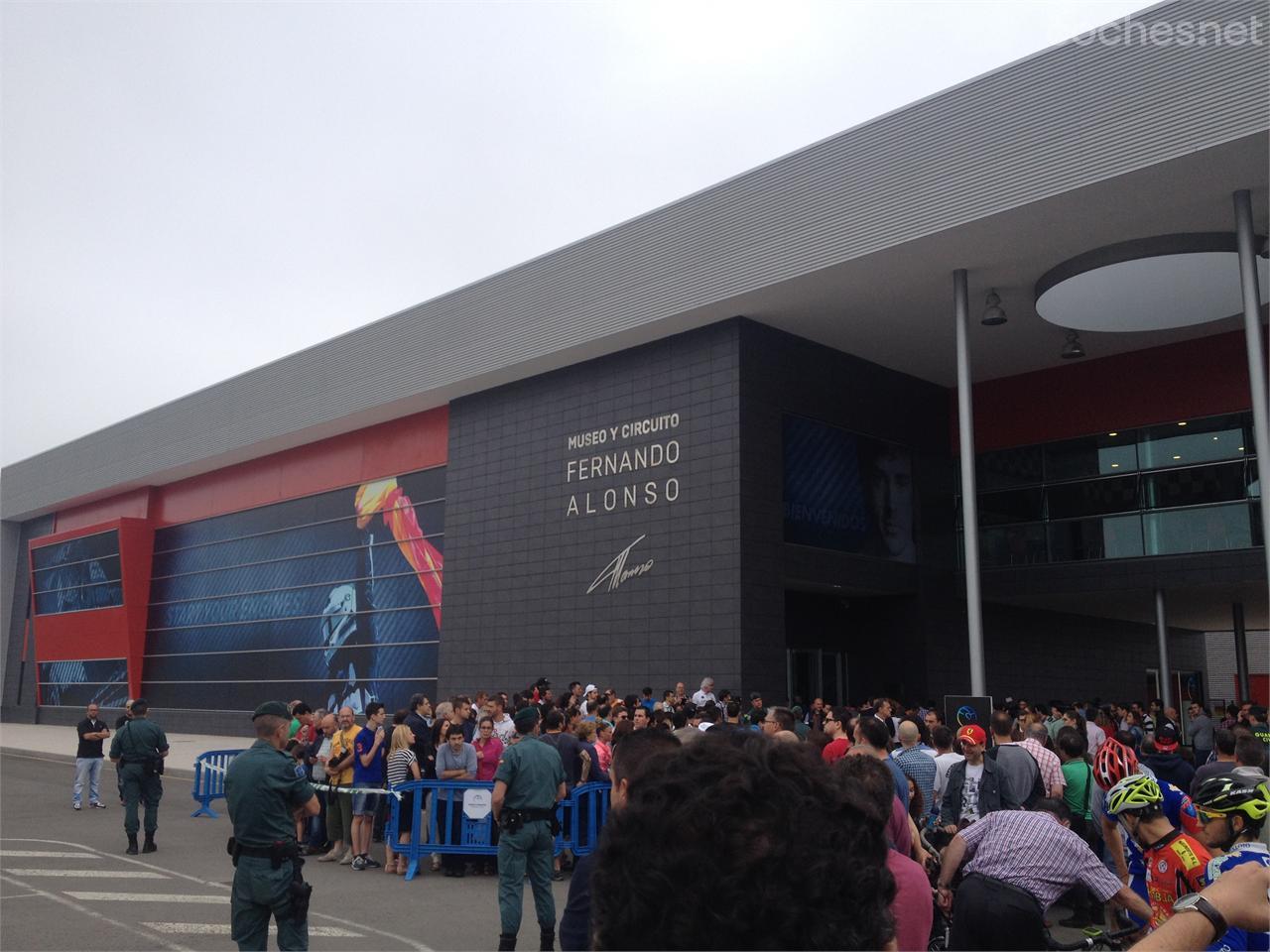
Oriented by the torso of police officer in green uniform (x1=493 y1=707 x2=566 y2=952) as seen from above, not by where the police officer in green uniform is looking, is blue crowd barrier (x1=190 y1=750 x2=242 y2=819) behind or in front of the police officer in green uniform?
in front

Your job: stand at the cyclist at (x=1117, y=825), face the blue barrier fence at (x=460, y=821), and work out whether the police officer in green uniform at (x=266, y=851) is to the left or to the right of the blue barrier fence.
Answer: left

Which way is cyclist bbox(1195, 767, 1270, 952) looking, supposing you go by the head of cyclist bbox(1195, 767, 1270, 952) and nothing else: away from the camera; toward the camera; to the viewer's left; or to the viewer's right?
to the viewer's left

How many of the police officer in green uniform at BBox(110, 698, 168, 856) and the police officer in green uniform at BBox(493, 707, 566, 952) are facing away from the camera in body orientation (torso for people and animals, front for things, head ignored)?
2

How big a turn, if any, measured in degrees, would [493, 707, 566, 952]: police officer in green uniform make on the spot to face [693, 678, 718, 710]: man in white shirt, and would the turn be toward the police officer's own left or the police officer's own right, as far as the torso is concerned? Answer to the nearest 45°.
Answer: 0° — they already face them

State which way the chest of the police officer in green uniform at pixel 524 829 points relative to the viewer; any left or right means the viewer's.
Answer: facing away from the viewer

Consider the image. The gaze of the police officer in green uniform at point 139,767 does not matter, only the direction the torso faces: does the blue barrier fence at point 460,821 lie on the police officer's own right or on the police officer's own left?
on the police officer's own right

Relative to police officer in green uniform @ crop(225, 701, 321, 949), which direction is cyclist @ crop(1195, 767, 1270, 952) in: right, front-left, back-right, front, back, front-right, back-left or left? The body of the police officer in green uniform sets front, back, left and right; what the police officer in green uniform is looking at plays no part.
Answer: right

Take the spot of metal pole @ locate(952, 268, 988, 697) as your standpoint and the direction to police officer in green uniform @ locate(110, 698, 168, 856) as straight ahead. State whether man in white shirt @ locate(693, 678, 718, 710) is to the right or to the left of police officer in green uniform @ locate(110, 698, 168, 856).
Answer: right

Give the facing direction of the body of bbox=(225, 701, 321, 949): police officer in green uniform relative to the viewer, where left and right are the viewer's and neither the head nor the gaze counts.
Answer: facing away from the viewer and to the right of the viewer

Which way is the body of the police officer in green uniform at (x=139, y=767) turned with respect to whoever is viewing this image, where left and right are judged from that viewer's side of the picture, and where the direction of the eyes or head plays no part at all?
facing away from the viewer
